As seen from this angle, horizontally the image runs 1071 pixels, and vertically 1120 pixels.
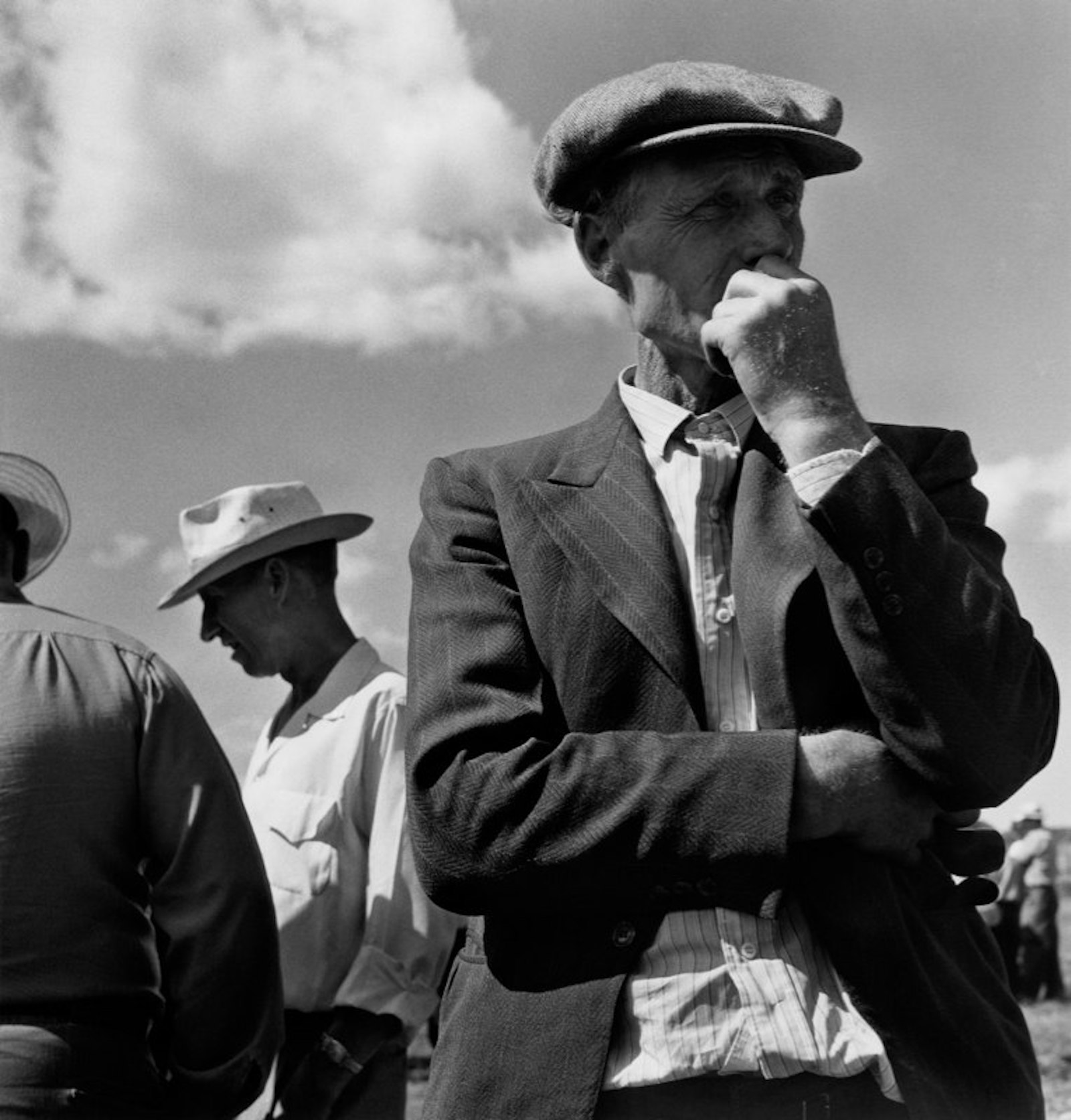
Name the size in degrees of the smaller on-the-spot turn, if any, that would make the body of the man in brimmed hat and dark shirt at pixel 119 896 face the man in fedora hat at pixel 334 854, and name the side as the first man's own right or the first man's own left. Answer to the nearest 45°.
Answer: approximately 45° to the first man's own right

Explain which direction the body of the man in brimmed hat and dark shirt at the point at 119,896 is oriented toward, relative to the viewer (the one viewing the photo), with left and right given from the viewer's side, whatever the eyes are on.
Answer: facing away from the viewer

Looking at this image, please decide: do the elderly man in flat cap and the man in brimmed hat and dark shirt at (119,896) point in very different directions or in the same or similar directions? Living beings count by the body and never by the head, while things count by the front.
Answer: very different directions

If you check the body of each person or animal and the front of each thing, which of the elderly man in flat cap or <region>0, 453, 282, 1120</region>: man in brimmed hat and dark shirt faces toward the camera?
the elderly man in flat cap

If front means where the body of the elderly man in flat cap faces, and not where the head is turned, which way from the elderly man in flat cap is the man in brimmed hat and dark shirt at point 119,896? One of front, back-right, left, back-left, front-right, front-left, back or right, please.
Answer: back-right

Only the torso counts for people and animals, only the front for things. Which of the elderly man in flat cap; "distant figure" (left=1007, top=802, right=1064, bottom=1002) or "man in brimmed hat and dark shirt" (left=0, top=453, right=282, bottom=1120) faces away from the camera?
the man in brimmed hat and dark shirt

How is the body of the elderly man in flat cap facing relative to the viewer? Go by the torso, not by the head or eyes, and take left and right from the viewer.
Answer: facing the viewer

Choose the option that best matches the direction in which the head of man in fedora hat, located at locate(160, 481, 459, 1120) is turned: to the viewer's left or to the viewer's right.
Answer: to the viewer's left
